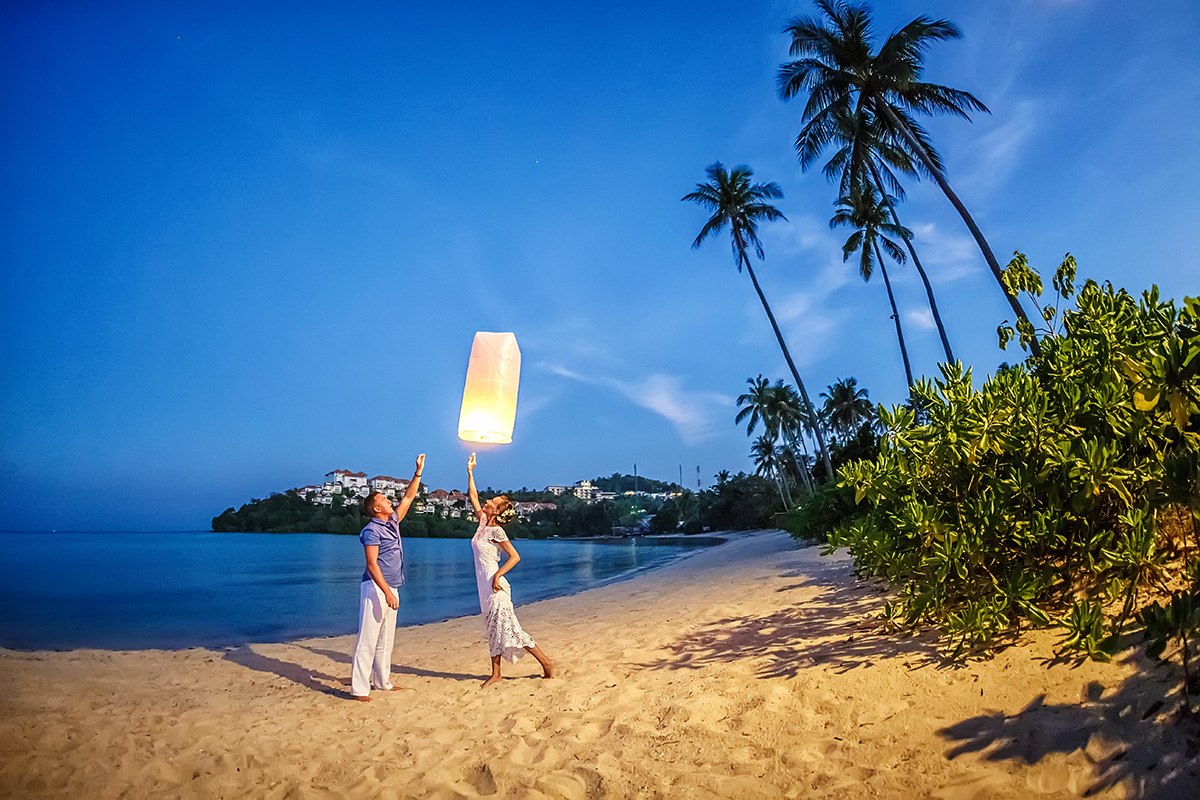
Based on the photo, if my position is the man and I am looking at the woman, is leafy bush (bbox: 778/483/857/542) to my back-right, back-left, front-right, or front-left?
front-left

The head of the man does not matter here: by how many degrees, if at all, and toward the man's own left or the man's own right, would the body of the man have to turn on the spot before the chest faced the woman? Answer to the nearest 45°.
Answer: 0° — they already face them

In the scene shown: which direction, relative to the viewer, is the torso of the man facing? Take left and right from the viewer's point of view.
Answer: facing to the right of the viewer

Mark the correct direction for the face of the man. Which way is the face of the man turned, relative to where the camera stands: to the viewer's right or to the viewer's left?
to the viewer's right
